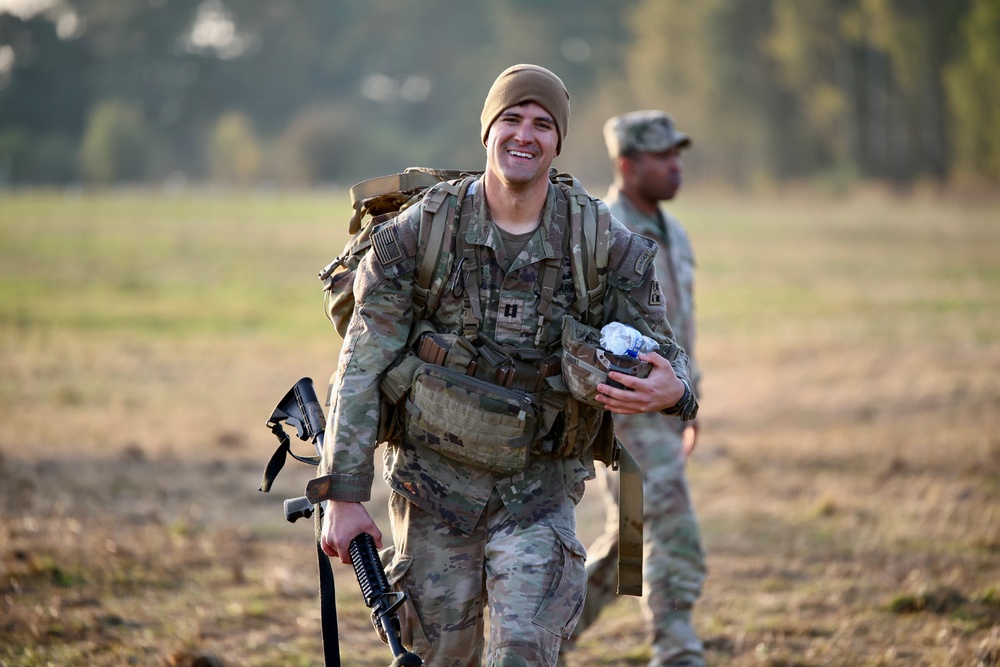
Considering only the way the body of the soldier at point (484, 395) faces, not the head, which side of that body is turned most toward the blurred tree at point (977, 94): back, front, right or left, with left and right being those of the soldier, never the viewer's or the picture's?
back

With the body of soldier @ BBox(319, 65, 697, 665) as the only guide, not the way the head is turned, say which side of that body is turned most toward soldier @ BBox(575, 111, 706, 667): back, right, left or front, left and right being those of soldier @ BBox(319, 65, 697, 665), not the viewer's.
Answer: back

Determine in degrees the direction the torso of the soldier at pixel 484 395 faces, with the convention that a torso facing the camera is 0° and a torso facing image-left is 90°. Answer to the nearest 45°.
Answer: approximately 0°
